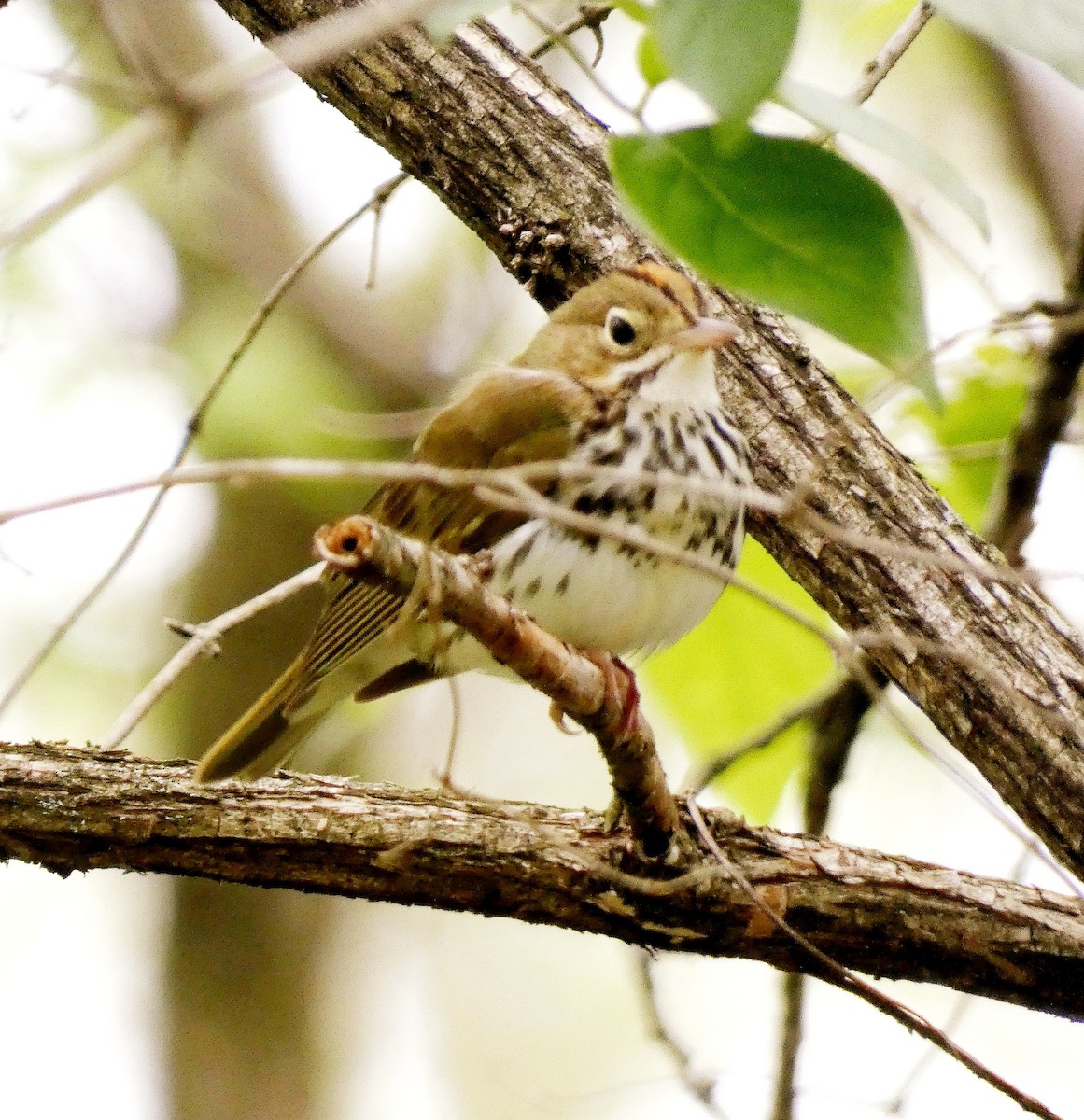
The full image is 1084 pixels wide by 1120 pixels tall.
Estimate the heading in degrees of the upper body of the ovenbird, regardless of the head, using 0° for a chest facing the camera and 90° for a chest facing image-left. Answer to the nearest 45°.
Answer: approximately 315°
